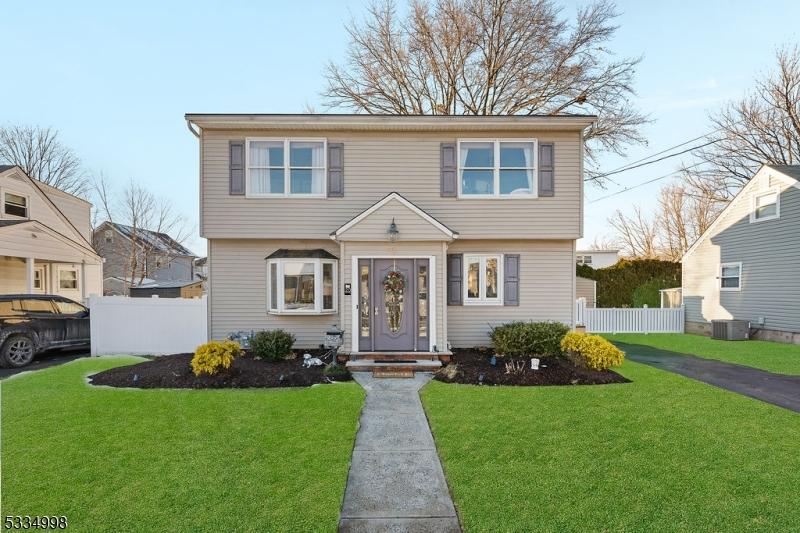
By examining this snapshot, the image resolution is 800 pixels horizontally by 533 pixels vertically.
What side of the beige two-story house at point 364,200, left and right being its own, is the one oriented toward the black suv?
right

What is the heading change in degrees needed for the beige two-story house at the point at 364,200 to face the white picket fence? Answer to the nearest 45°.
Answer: approximately 135° to its left

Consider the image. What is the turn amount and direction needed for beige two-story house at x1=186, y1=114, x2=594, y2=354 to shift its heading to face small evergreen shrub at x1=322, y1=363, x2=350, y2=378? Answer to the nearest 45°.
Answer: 0° — it already faces it

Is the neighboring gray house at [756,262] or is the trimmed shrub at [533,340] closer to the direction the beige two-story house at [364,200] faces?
the trimmed shrub

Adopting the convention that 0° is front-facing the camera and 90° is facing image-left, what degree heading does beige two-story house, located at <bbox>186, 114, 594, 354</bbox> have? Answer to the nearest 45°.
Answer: approximately 0°

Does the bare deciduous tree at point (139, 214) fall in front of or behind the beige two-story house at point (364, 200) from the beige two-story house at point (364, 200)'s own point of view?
behind

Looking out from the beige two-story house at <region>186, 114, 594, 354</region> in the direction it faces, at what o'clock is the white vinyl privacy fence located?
The white vinyl privacy fence is roughly at 3 o'clock from the beige two-story house.

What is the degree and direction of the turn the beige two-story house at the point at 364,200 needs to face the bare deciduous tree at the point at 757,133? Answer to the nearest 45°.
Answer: approximately 135° to its left
